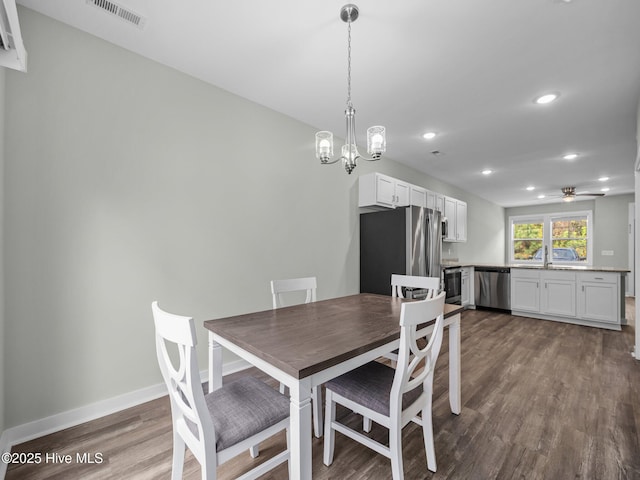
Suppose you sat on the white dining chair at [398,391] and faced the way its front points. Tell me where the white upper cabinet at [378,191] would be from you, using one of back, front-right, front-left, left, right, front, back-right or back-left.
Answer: front-right

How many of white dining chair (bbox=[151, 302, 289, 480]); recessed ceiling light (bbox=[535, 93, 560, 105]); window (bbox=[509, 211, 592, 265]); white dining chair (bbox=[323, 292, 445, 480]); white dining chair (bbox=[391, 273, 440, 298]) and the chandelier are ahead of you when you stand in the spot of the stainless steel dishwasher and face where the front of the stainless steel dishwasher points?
5

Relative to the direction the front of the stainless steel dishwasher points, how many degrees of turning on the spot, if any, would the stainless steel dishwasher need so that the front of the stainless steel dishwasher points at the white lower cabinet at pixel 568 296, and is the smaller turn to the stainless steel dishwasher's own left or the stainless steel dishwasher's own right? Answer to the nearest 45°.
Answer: approximately 90° to the stainless steel dishwasher's own left

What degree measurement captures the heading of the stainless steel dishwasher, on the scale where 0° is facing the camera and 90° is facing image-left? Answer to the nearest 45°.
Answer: approximately 0°

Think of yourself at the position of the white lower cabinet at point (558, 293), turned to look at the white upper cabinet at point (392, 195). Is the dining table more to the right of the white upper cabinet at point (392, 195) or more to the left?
left

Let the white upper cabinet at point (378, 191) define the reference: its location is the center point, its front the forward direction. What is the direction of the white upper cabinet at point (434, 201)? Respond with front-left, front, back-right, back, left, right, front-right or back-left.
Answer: left

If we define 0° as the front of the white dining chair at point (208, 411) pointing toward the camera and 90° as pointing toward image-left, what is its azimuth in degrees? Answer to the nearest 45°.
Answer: approximately 225°

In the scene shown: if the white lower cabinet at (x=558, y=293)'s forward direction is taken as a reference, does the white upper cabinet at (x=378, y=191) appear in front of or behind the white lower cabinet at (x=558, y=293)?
in front

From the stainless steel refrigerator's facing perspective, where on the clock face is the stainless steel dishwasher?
The stainless steel dishwasher is roughly at 9 o'clock from the stainless steel refrigerator.

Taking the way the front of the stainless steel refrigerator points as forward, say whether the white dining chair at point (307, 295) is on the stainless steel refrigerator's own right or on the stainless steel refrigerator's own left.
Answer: on the stainless steel refrigerator's own right

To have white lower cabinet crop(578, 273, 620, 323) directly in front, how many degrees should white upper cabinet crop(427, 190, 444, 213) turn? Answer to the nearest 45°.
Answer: approximately 45° to its left

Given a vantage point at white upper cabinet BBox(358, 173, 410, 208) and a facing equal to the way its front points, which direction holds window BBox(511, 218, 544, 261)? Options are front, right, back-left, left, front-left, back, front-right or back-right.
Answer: left

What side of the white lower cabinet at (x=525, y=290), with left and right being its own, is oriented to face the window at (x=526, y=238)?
back

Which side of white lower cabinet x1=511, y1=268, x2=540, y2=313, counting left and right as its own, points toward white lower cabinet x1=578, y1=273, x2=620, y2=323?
left

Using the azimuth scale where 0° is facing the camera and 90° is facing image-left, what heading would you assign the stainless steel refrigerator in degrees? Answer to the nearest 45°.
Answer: approximately 315°
